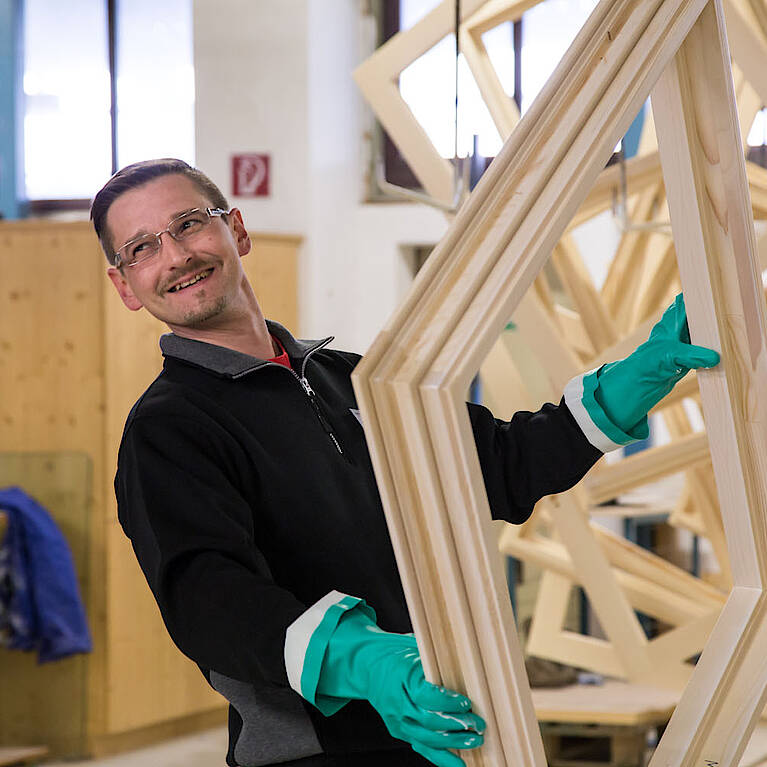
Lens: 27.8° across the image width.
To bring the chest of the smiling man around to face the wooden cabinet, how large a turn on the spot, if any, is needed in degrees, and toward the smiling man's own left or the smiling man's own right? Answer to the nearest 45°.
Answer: approximately 135° to the smiling man's own left

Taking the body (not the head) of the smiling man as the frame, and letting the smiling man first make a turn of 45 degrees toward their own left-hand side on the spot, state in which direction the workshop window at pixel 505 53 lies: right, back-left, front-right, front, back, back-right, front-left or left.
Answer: left

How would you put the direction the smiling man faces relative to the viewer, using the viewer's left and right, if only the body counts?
facing the viewer and to the right of the viewer

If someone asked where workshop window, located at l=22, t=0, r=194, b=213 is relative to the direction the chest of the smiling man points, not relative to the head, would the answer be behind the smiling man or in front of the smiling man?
behind

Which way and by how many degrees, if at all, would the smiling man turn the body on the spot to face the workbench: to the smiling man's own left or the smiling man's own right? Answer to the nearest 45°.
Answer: approximately 135° to the smiling man's own left

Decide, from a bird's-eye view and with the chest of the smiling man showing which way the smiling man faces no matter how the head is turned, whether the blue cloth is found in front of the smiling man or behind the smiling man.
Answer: behind
